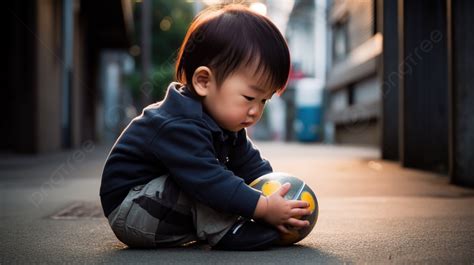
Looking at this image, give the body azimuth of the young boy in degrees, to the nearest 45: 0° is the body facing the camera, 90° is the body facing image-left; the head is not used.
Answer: approximately 270°

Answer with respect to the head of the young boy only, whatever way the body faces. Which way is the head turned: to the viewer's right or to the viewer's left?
to the viewer's right

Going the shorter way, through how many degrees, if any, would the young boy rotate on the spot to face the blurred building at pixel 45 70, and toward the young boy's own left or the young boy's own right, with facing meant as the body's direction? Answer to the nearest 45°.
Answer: approximately 90° to the young boy's own left

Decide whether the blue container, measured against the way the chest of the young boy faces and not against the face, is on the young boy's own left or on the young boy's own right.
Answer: on the young boy's own left

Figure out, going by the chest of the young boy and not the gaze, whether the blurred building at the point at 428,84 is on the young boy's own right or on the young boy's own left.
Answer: on the young boy's own left
